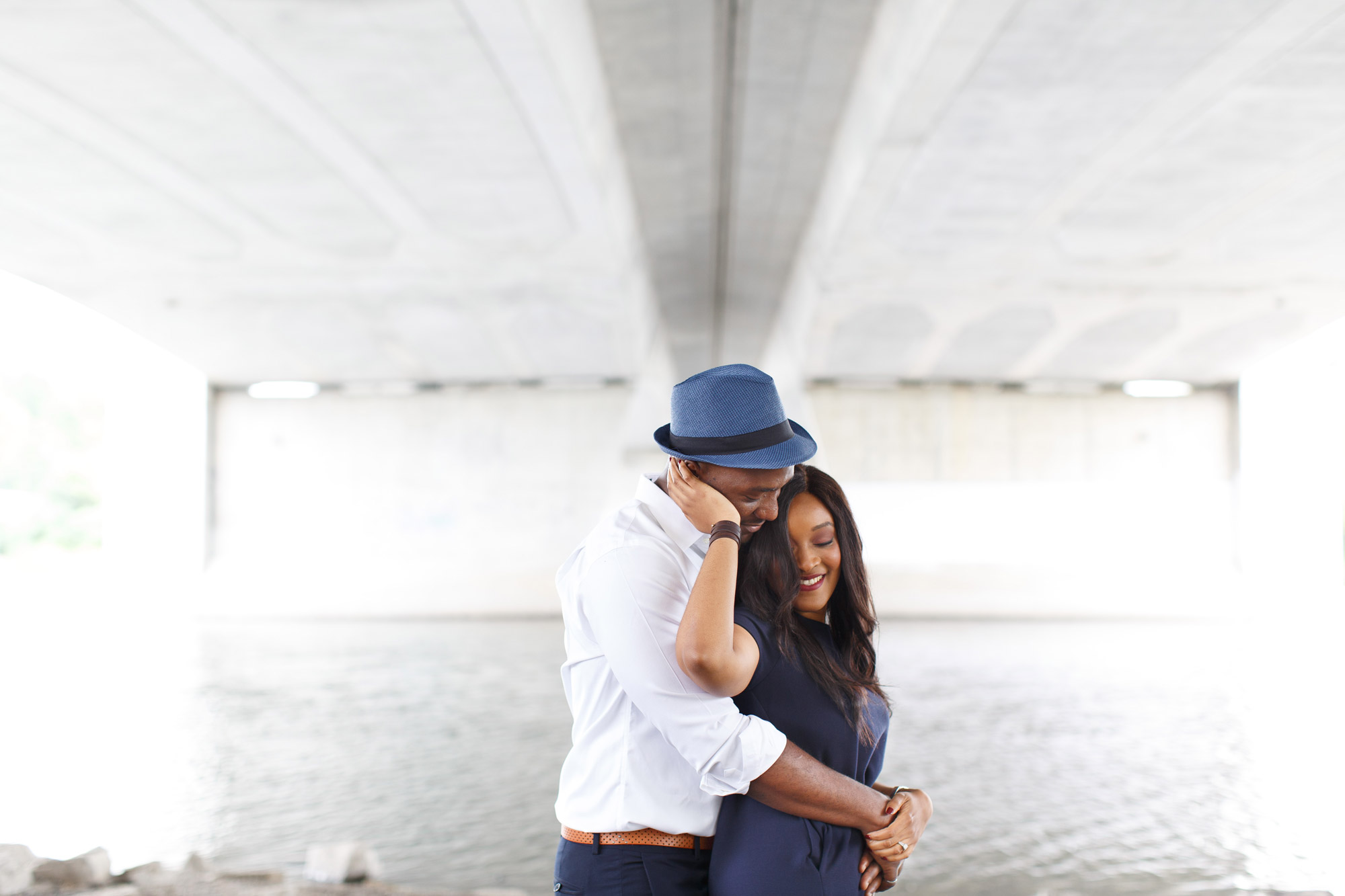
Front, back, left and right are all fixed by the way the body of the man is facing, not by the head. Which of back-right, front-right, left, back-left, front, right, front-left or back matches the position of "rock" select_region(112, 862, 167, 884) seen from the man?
back-left

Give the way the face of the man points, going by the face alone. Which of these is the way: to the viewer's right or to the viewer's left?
to the viewer's right

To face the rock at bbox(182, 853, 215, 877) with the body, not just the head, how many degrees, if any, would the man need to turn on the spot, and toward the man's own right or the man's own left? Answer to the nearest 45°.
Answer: approximately 135° to the man's own left

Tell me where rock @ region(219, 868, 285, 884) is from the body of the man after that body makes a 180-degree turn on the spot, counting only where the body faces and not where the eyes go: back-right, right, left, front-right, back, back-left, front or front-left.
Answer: front-right

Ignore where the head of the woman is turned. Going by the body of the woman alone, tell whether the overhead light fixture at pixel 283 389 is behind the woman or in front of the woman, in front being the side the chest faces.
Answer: behind

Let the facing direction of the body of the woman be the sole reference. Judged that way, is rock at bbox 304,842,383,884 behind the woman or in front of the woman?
behind

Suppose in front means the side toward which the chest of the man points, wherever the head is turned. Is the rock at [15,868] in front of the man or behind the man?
behind

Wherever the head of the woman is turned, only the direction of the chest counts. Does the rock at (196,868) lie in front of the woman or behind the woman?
behind

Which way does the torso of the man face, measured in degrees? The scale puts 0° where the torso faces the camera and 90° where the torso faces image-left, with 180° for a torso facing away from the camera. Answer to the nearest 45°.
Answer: approximately 270°

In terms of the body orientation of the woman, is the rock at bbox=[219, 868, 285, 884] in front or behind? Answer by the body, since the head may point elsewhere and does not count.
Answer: behind

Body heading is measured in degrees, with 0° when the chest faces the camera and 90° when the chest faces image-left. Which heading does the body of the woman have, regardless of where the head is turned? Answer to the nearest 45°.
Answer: approximately 315°
